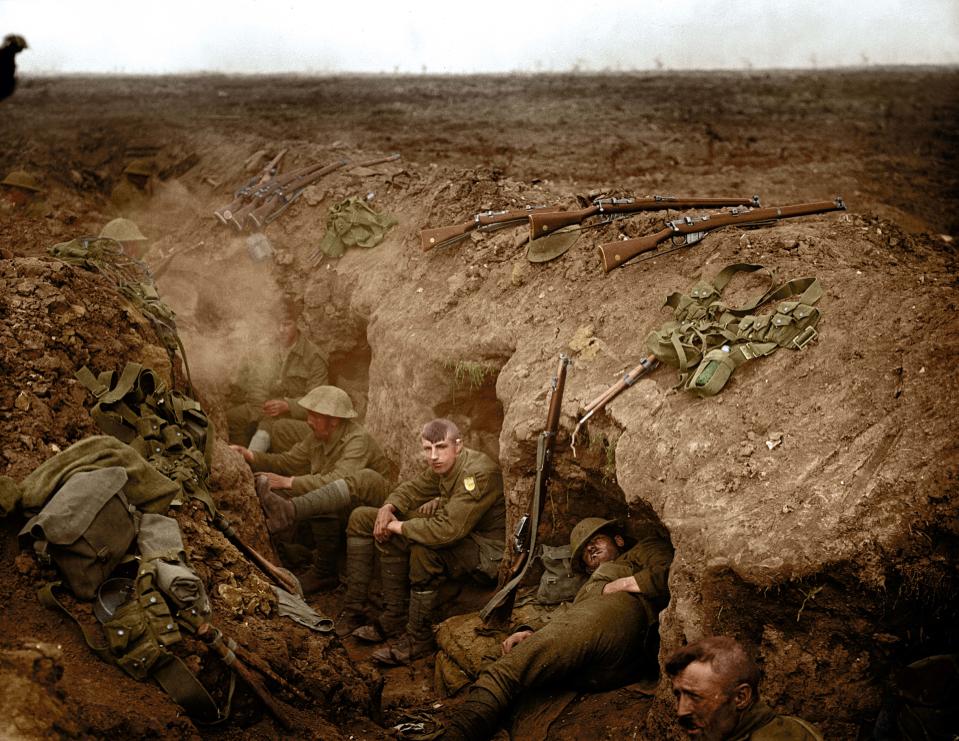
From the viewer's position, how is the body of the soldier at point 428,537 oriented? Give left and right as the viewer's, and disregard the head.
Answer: facing the viewer and to the left of the viewer

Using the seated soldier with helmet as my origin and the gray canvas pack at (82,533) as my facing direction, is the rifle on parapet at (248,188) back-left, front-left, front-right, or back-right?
back-right

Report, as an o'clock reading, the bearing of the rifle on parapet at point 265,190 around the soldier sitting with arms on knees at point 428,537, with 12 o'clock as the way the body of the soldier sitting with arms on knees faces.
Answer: The rifle on parapet is roughly at 4 o'clock from the soldier sitting with arms on knees.

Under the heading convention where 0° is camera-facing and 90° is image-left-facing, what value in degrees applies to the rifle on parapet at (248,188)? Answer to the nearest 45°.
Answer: approximately 225°

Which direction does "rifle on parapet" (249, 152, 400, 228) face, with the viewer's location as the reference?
facing away from the viewer and to the right of the viewer

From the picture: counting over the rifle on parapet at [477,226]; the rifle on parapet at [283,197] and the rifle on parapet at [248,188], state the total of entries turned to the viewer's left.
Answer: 0

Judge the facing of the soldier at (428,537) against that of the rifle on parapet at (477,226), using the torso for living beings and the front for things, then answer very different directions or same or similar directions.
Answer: very different directions

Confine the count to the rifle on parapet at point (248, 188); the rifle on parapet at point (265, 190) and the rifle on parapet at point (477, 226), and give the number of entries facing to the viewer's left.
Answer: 0

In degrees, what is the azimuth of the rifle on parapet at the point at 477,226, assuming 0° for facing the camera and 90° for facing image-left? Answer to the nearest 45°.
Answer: approximately 225°

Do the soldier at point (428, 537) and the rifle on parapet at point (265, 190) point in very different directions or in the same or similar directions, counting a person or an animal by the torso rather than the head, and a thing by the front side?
very different directions

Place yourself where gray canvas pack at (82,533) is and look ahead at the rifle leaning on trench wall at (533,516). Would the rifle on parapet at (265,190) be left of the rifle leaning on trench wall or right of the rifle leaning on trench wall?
left

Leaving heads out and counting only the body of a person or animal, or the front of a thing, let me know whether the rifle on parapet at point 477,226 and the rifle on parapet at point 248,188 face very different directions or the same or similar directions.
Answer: same or similar directions
